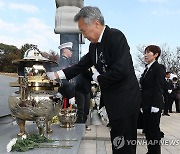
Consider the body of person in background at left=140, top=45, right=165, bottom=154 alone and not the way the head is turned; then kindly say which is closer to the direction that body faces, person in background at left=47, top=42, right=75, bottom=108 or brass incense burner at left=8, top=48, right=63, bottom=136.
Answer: the brass incense burner

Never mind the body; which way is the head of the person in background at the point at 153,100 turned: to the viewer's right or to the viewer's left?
to the viewer's left

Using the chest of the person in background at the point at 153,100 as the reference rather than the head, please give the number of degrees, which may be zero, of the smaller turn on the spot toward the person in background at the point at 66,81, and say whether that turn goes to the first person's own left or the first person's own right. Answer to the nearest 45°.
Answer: approximately 90° to the first person's own right

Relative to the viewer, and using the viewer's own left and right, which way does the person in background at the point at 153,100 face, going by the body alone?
facing the viewer and to the left of the viewer

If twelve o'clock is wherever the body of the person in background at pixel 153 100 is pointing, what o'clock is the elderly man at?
The elderly man is roughly at 11 o'clock from the person in background.

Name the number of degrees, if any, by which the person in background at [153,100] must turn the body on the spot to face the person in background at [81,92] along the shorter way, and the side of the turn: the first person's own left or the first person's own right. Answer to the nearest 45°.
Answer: approximately 90° to the first person's own right

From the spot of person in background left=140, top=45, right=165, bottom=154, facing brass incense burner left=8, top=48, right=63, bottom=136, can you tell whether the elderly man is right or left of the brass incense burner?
left
